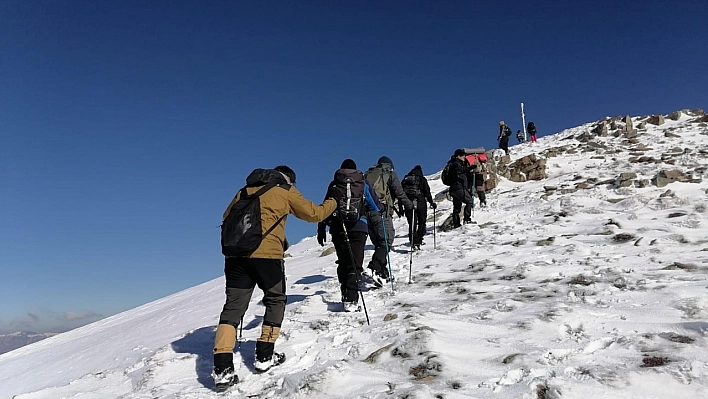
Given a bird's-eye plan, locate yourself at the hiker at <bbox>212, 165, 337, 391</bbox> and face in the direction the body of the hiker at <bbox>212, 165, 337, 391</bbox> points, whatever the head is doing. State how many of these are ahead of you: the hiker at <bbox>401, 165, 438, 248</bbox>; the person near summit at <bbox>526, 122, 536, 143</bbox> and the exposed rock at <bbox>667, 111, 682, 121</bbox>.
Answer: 3

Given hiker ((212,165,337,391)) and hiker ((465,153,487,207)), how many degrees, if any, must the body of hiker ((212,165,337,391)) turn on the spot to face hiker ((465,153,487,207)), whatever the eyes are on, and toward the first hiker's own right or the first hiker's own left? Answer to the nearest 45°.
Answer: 0° — they already face them

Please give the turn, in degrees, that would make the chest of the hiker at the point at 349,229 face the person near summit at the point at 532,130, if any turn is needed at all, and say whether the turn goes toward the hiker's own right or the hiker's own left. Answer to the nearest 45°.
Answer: approximately 45° to the hiker's own right

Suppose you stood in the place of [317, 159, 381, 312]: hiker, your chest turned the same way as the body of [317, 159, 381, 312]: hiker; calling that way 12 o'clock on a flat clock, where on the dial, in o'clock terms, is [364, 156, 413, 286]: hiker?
[364, 156, 413, 286]: hiker is roughly at 1 o'clock from [317, 159, 381, 312]: hiker.

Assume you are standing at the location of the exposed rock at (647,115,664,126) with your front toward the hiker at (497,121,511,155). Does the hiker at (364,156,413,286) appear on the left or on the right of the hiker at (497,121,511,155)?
left

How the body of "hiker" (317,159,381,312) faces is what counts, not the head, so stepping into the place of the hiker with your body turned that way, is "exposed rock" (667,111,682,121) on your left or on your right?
on your right

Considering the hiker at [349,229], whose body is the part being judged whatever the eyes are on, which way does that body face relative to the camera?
away from the camera

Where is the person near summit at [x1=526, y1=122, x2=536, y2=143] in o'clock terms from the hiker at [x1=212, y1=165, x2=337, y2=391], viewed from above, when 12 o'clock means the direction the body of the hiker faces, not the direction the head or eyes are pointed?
The person near summit is roughly at 12 o'clock from the hiker.

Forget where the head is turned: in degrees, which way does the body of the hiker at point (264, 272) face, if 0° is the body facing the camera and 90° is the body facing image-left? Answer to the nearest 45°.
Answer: approximately 225°
